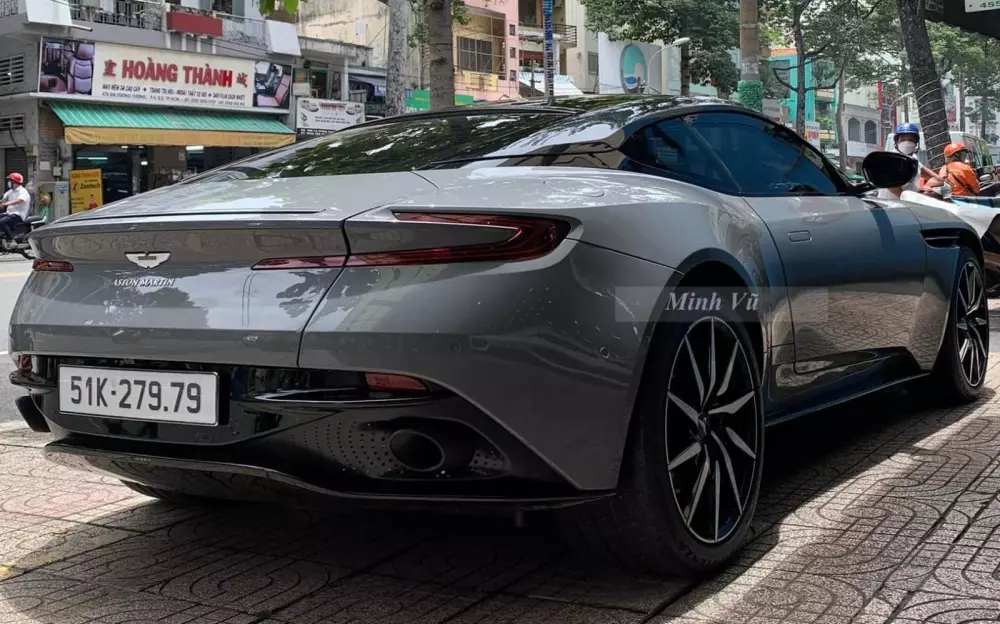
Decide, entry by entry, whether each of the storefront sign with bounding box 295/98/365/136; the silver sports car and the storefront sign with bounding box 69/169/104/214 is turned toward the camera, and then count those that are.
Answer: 2

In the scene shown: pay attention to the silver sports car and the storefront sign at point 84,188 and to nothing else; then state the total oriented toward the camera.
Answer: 1

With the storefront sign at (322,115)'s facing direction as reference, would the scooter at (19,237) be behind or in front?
in front

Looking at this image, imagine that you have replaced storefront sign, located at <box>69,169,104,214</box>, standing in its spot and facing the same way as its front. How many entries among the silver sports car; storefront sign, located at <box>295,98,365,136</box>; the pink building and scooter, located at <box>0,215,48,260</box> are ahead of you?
2

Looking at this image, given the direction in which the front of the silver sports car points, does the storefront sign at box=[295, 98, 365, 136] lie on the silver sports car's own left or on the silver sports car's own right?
on the silver sports car's own left

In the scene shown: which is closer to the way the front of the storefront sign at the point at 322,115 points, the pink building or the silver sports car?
the silver sports car

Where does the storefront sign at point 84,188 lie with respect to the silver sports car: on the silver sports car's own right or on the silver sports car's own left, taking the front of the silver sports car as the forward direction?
on the silver sports car's own left

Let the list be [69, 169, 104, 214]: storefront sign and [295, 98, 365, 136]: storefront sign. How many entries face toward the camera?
2

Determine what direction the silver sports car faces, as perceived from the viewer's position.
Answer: facing away from the viewer and to the right of the viewer

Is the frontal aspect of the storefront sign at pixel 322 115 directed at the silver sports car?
yes

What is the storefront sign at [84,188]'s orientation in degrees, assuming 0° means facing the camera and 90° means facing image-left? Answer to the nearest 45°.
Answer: approximately 0°

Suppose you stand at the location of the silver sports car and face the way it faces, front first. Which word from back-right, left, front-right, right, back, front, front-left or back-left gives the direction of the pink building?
front-left

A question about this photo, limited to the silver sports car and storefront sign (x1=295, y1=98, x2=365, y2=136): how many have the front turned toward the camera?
1
